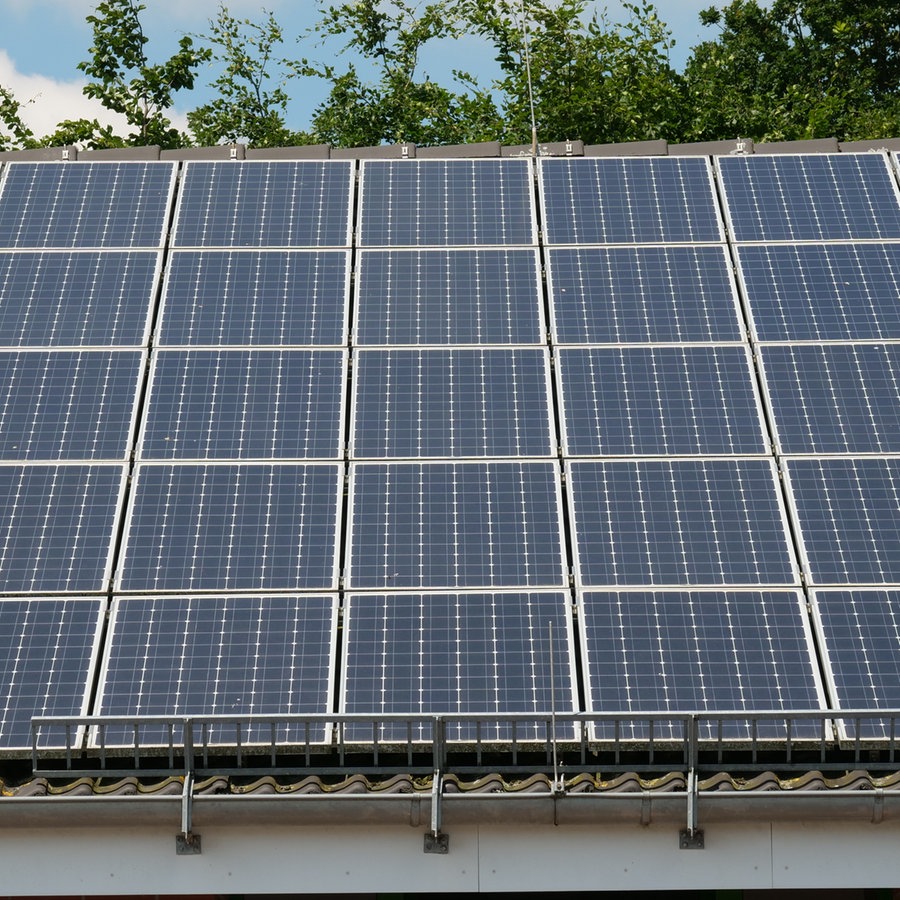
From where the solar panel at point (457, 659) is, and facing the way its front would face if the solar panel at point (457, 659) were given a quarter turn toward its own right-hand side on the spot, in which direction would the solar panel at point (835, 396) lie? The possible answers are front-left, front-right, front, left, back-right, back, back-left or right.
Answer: back

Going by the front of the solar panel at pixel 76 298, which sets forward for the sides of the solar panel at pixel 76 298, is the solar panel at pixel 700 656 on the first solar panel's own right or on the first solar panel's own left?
on the first solar panel's own left

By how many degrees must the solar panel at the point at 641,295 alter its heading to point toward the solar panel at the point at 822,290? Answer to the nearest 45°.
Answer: approximately 90° to its left

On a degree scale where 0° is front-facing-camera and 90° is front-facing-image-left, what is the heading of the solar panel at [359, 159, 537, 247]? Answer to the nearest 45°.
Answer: approximately 0°

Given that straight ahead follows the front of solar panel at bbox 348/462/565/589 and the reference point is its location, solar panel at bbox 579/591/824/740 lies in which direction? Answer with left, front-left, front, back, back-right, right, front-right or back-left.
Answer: left
